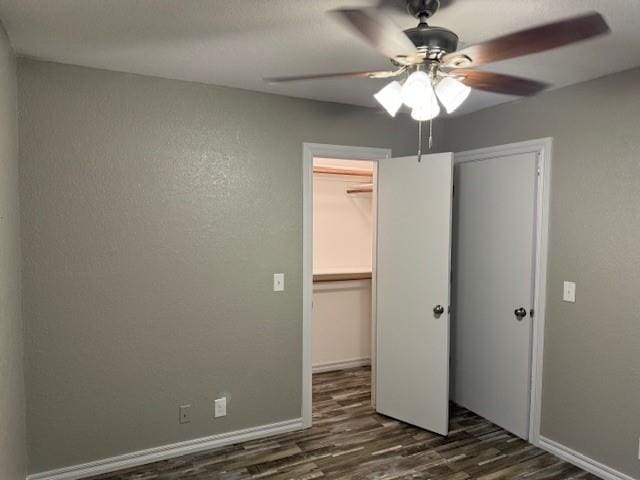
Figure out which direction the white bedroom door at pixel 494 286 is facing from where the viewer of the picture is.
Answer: facing the viewer and to the left of the viewer

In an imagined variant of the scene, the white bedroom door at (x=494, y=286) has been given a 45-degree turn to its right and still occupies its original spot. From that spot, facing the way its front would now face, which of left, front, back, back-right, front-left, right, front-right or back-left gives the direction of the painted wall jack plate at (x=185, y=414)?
front-left

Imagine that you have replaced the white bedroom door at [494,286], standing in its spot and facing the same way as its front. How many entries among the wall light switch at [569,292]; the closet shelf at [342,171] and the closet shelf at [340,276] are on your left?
1

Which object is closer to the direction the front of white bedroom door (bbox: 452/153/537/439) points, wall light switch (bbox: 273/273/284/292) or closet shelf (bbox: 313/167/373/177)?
the wall light switch

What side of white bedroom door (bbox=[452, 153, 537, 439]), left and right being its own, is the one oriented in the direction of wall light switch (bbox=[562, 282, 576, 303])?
left

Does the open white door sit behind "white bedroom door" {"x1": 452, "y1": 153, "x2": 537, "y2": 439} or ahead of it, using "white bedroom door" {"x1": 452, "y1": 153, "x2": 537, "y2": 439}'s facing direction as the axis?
ahead

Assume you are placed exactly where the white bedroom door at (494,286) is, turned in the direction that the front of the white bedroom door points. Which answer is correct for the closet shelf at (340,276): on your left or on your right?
on your right

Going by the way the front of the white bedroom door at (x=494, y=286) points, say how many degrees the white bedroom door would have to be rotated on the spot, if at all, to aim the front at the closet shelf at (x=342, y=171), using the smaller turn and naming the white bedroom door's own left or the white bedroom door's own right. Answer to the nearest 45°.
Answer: approximately 90° to the white bedroom door's own right
